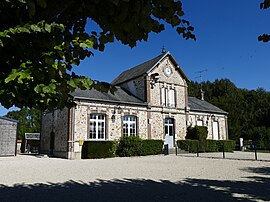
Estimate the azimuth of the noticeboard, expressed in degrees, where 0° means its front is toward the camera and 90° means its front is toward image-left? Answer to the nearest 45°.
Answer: approximately 0°

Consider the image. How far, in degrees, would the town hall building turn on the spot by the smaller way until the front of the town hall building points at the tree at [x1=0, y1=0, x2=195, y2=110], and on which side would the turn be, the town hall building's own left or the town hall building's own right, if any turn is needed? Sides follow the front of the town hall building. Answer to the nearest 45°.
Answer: approximately 45° to the town hall building's own right

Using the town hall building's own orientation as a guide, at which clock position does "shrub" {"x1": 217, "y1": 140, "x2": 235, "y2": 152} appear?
The shrub is roughly at 10 o'clock from the town hall building.

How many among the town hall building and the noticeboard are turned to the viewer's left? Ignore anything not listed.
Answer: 0

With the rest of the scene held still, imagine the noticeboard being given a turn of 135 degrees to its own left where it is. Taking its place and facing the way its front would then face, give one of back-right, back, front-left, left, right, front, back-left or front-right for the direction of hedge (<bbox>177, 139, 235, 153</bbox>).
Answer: right

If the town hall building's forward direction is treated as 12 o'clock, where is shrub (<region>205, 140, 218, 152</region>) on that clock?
The shrub is roughly at 10 o'clock from the town hall building.

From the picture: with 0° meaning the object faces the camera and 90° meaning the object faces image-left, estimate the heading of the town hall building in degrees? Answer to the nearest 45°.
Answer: approximately 315°

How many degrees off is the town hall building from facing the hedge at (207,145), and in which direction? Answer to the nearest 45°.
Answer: approximately 45° to its left
